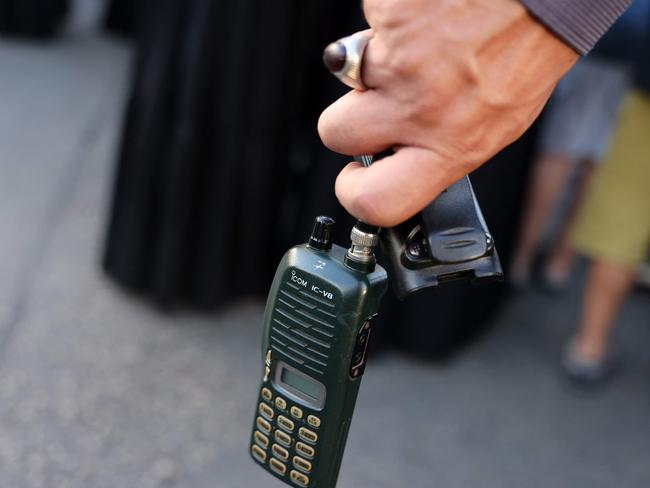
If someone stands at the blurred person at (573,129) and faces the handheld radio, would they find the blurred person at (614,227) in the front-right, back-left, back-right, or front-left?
front-left

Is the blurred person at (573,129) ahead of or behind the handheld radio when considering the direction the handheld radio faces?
behind

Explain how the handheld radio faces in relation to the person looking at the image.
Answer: facing the viewer and to the left of the viewer

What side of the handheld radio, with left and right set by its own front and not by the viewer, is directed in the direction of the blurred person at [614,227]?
back

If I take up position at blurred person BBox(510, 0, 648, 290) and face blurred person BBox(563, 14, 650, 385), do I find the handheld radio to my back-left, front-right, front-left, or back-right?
front-right

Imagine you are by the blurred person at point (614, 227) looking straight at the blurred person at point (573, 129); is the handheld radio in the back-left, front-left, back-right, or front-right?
back-left
